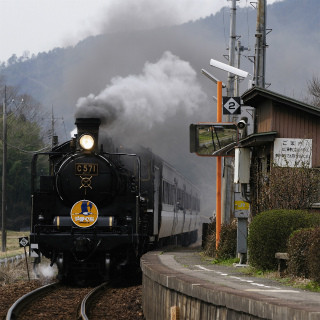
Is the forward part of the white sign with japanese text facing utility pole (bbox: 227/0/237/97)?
no

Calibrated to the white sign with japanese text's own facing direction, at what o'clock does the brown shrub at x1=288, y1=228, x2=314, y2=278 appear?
The brown shrub is roughly at 12 o'clock from the white sign with japanese text.

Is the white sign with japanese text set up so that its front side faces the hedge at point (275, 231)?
yes

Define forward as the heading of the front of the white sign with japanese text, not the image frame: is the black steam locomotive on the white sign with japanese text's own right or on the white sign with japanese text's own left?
on the white sign with japanese text's own right

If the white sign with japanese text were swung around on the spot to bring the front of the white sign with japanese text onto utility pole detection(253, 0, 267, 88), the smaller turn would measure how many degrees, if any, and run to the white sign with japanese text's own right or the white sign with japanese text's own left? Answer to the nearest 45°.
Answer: approximately 180°

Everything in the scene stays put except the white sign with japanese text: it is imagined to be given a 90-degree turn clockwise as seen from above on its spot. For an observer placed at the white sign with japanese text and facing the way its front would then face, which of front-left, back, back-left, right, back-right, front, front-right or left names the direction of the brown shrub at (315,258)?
left

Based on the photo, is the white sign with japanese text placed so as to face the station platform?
yes

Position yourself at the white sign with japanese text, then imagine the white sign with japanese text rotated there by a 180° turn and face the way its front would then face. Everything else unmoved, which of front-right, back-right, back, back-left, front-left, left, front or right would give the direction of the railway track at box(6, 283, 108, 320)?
back-left

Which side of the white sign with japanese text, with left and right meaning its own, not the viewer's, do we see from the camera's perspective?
front

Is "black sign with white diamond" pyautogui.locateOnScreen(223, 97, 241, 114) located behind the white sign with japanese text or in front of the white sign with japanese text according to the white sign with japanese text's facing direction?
behind
